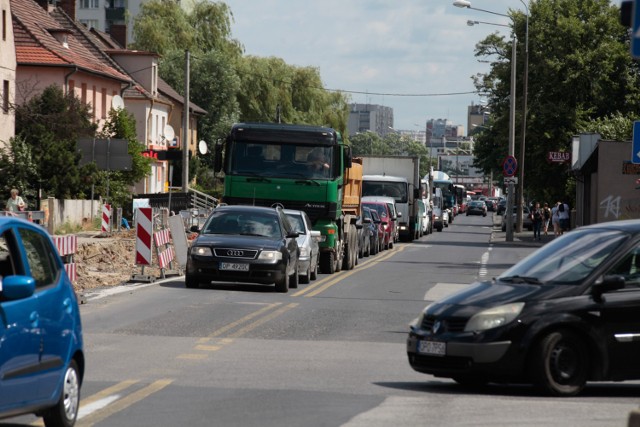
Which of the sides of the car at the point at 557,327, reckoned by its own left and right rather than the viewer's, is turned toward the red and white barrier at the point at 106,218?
right

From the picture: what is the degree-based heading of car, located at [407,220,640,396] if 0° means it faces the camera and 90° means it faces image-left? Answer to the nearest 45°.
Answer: approximately 45°

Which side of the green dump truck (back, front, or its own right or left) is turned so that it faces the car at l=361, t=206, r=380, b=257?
back

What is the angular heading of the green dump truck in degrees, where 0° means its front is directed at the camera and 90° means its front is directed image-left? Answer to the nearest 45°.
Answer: approximately 0°
